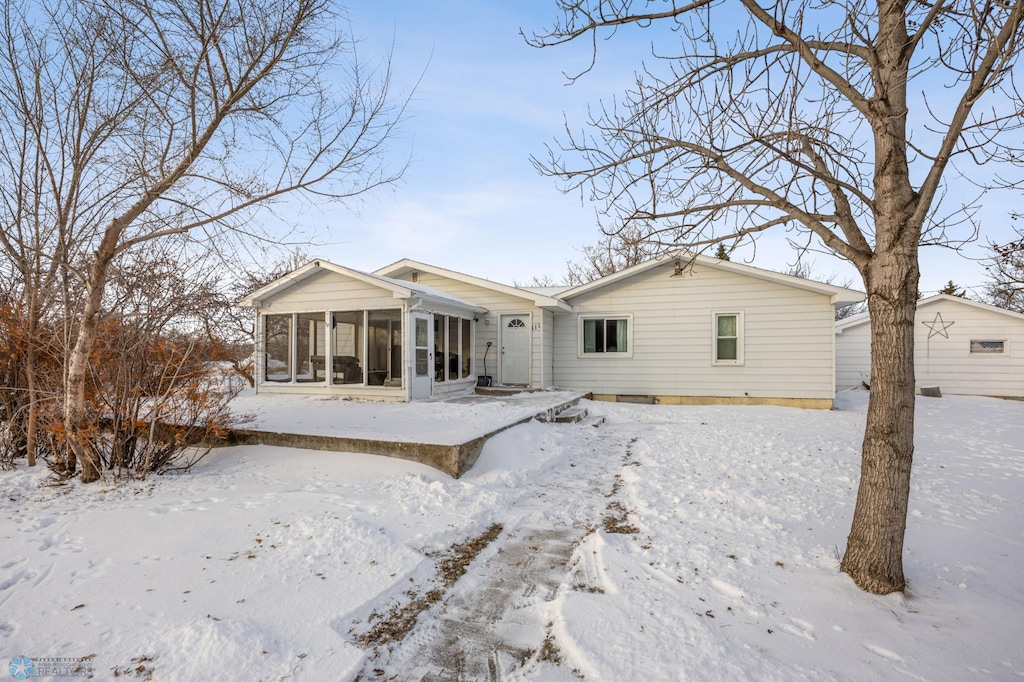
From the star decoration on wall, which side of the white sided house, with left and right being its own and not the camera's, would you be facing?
left

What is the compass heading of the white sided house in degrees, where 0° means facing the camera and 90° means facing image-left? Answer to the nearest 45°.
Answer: approximately 0°

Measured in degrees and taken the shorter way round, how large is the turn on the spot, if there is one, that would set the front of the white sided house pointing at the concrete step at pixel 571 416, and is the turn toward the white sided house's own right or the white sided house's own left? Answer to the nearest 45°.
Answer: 0° — it already faces it

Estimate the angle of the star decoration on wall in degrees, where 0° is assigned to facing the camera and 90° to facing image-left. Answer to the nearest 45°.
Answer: approximately 0°

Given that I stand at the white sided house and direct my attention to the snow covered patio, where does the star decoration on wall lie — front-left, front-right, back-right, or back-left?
back-left

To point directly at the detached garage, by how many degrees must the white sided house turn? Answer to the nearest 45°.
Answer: approximately 90° to its left

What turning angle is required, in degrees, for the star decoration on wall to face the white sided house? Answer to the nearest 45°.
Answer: approximately 45° to its right

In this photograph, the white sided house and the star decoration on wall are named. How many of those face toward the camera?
2

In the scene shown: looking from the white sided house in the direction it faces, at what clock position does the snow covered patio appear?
The snow covered patio is roughly at 1 o'clock from the white sided house.

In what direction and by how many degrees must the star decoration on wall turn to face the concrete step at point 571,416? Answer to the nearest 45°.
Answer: approximately 45° to its right

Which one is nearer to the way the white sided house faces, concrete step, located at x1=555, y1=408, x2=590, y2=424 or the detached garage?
the concrete step
